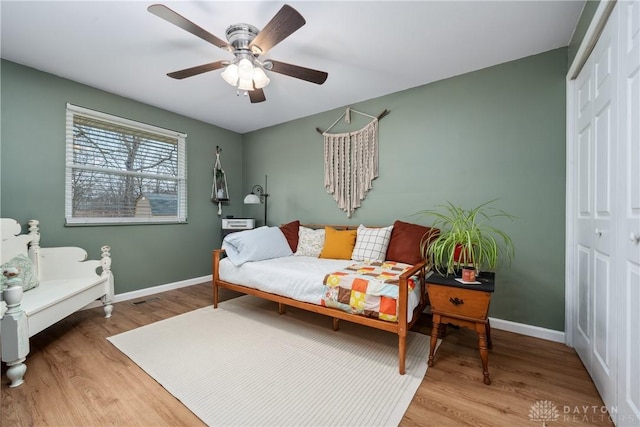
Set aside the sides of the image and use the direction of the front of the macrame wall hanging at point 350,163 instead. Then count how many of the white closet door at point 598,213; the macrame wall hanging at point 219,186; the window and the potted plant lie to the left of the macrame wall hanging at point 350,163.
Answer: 2

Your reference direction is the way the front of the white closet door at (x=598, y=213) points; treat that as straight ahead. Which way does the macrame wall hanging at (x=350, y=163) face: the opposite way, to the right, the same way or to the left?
to the left

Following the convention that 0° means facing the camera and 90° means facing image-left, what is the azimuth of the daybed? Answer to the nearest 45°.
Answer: approximately 45°

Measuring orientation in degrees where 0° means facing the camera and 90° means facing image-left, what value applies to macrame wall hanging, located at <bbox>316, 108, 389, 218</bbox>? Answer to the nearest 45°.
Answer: approximately 45°

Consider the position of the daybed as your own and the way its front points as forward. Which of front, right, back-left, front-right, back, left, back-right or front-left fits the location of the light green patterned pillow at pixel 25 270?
front-right

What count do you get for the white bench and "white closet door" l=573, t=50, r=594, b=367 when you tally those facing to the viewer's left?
1

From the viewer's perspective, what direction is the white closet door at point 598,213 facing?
to the viewer's left

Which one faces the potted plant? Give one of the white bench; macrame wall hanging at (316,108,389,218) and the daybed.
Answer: the white bench

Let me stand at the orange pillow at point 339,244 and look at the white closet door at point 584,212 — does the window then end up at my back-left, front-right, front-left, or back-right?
back-right

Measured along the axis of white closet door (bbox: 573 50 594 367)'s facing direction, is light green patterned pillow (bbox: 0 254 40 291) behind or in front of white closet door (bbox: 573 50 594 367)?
in front

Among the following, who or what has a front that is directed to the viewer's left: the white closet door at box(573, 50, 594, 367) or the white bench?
the white closet door
